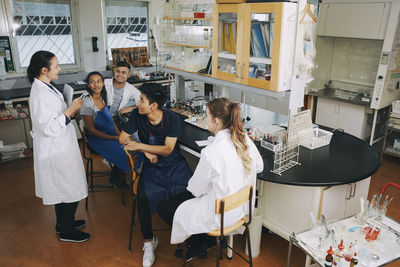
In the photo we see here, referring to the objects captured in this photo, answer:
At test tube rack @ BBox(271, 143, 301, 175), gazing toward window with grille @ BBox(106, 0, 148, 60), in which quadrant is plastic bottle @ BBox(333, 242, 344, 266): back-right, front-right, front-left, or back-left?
back-left

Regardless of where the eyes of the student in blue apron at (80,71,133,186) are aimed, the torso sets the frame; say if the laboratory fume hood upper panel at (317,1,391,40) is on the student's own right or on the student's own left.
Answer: on the student's own left

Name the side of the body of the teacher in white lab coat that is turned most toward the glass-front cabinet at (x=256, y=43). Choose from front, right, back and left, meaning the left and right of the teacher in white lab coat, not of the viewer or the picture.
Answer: front

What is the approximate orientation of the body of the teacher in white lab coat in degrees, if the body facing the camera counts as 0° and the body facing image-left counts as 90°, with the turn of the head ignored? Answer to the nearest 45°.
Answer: approximately 270°

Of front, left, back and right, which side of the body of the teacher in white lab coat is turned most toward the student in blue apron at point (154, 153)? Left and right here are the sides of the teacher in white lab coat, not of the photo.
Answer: front

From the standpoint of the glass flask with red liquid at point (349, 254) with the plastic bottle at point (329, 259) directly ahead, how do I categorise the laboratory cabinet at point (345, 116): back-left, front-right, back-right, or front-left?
back-right

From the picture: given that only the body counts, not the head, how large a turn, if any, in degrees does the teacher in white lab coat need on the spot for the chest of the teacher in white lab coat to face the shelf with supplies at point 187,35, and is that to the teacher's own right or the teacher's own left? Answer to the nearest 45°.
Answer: approximately 45° to the teacher's own left

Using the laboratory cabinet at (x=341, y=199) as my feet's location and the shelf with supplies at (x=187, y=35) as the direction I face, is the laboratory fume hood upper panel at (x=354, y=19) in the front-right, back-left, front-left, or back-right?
front-right

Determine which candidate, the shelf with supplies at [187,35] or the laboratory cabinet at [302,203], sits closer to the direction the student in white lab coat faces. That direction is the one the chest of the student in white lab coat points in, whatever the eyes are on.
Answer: the shelf with supplies

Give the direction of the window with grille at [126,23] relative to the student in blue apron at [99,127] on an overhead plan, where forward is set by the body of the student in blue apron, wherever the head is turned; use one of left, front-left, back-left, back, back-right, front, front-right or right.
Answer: back-left

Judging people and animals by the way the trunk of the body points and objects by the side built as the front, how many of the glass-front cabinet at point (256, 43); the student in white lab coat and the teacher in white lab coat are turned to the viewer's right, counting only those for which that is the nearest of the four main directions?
1

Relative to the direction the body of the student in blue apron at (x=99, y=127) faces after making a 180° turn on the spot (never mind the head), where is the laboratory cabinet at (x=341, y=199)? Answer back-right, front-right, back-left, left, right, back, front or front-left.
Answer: back

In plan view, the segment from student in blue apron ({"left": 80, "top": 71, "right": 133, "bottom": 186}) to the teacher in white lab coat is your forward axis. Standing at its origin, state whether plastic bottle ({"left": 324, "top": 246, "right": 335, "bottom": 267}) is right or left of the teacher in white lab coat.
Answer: left

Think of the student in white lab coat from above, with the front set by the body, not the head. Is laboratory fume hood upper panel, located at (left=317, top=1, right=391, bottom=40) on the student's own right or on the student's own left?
on the student's own right

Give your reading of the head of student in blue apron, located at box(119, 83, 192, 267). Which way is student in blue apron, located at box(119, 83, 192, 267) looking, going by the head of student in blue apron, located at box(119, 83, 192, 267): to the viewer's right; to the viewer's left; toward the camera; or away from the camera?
to the viewer's left

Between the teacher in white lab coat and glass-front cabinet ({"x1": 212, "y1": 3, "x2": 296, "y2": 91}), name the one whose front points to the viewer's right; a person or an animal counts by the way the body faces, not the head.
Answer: the teacher in white lab coat

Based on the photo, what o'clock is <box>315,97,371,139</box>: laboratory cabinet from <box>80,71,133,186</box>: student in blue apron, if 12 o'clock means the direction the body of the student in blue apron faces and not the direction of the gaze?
The laboratory cabinet is roughly at 10 o'clock from the student in blue apron.

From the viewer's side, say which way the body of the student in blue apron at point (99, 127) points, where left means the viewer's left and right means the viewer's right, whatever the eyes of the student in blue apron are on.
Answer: facing the viewer and to the right of the viewer

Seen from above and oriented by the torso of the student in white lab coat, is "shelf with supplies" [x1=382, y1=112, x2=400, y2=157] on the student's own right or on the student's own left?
on the student's own right

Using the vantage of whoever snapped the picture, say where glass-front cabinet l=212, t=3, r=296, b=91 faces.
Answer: facing the viewer and to the left of the viewer
